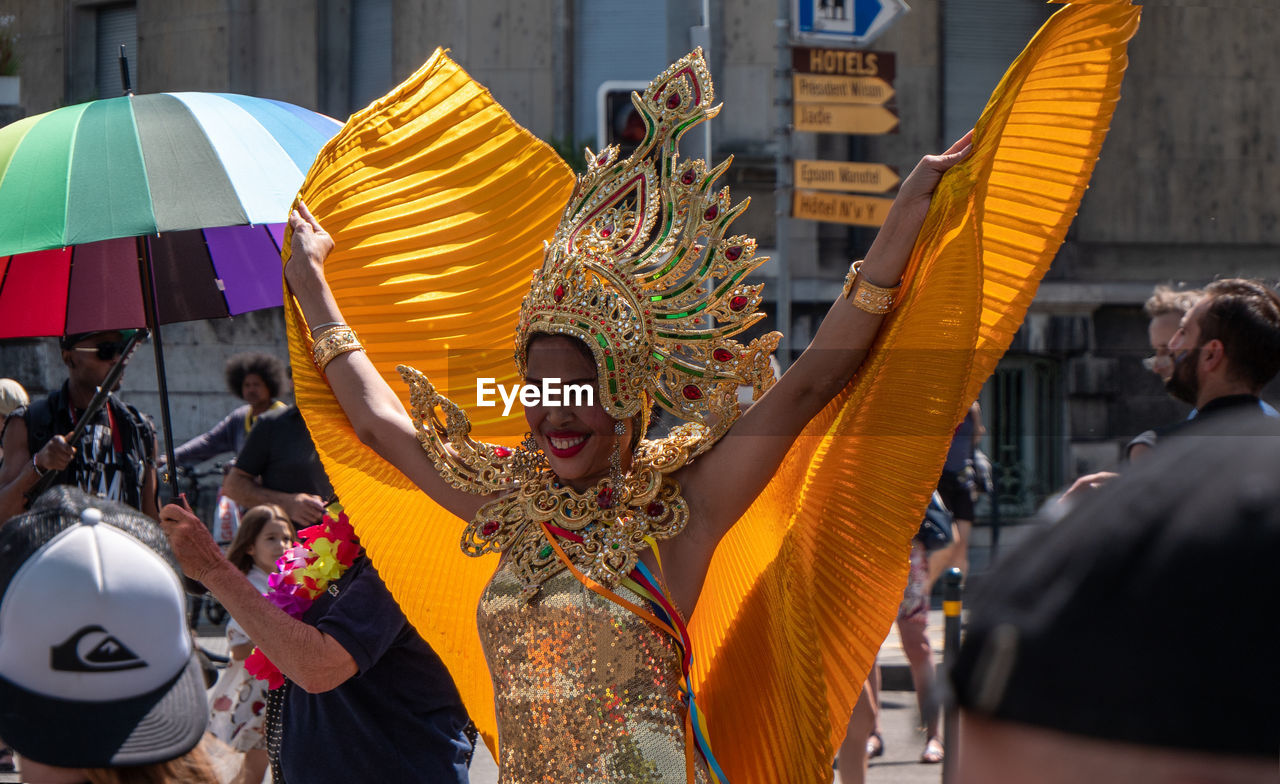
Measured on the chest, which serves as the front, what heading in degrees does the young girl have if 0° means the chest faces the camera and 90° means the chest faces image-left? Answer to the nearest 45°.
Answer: approximately 315°

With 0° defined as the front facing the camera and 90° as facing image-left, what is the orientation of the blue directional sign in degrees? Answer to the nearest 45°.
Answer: approximately 0°

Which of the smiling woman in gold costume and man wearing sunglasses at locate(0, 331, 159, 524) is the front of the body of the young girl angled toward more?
the smiling woman in gold costume

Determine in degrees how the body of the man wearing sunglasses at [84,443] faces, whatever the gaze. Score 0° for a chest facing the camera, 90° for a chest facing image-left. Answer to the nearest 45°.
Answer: approximately 315°

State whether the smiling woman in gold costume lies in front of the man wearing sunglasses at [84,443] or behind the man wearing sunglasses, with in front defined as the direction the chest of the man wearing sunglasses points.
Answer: in front

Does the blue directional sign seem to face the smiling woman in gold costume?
yes
